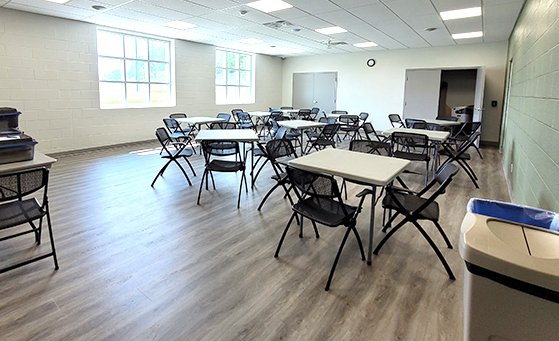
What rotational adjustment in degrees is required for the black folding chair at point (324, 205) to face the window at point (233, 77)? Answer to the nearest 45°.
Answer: approximately 45° to its left

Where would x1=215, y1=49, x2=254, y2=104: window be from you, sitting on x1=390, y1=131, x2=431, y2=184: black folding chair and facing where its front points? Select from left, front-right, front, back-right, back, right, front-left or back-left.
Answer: front-left

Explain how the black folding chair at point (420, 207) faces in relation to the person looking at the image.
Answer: facing to the left of the viewer

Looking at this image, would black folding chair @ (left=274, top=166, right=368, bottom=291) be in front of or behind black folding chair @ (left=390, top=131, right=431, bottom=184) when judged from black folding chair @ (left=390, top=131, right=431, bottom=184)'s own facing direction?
behind

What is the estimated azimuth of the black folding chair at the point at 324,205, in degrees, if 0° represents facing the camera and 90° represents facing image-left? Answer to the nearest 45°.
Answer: approximately 225°

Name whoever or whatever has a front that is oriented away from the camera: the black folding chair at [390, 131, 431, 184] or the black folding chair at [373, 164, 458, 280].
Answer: the black folding chair at [390, 131, 431, 184]

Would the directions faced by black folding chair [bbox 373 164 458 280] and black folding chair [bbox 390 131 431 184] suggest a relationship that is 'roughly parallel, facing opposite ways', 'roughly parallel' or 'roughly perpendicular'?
roughly perpendicular

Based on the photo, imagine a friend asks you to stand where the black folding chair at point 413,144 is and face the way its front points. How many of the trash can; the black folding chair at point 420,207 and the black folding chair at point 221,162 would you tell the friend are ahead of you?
0

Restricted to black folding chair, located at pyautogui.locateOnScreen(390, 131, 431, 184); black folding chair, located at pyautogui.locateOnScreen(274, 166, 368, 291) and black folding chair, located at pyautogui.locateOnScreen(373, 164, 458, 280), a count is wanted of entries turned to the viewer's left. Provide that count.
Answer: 1

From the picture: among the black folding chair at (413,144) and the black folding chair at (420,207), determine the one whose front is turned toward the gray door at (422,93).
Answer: the black folding chair at (413,144)

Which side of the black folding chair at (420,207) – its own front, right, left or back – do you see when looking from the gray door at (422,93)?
right

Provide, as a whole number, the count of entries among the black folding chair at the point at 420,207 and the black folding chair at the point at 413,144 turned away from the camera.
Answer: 1

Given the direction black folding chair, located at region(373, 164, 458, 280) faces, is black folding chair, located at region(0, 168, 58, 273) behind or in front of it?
in front

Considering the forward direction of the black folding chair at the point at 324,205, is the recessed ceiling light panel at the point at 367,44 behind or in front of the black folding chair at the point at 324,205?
in front

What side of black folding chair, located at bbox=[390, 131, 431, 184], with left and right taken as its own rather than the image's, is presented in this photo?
back
